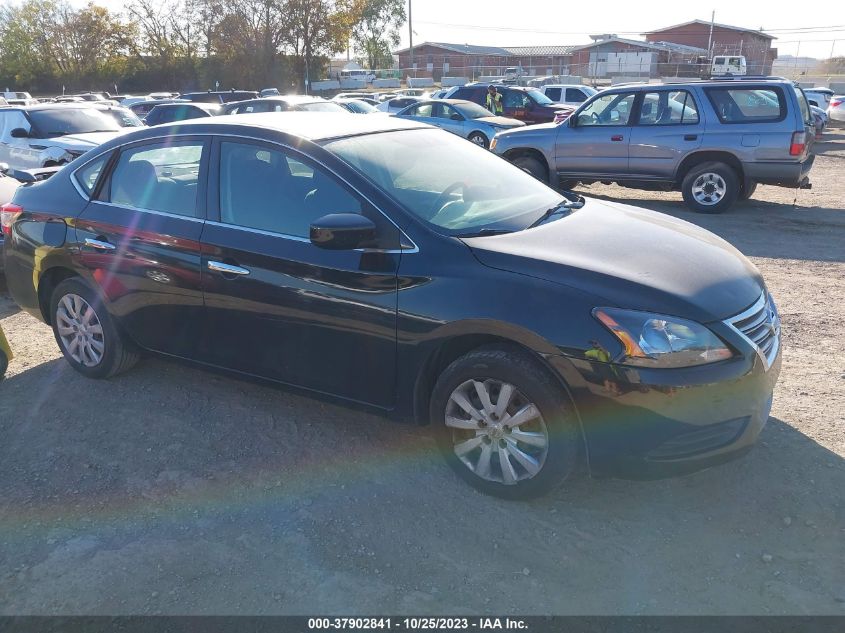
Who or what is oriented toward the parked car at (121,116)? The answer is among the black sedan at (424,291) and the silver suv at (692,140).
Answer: the silver suv

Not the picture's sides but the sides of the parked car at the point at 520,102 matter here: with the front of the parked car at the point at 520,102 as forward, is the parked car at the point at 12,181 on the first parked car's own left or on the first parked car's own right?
on the first parked car's own right

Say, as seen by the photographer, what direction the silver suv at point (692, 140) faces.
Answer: facing to the left of the viewer

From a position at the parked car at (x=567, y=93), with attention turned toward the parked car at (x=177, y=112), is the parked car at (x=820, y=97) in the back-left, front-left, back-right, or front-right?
back-left

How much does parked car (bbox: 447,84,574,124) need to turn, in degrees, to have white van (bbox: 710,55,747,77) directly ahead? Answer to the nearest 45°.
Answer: approximately 90° to its left

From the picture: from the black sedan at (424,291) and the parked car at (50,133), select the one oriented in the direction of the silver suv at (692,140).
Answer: the parked car

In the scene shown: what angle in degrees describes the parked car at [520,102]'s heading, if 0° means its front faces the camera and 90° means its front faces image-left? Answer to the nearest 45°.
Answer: approximately 315°

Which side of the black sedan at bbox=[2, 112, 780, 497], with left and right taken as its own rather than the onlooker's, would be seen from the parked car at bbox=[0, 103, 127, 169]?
back

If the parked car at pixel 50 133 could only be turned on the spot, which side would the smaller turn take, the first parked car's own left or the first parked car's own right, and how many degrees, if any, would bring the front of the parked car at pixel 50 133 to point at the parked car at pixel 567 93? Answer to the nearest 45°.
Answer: approximately 90° to the first parked car's own left

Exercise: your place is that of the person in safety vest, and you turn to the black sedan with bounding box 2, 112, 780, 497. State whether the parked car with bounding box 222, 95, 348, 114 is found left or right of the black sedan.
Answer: right

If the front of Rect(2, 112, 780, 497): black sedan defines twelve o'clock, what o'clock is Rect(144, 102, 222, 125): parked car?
The parked car is roughly at 7 o'clock from the black sedan.
